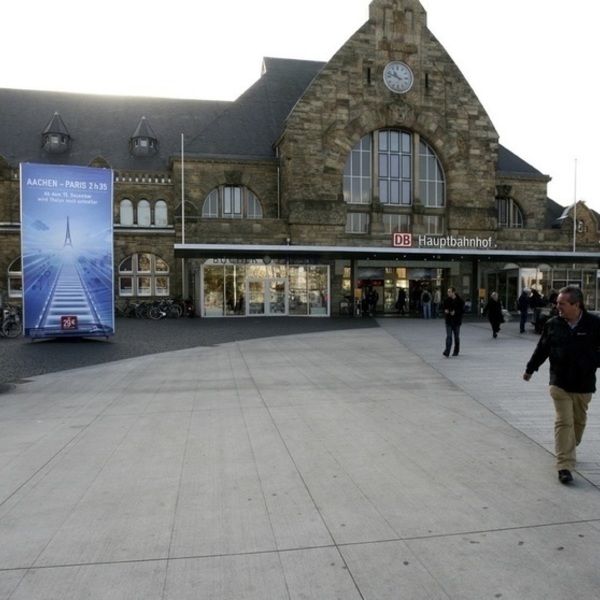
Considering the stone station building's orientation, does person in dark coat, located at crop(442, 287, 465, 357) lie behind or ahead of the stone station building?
ahead

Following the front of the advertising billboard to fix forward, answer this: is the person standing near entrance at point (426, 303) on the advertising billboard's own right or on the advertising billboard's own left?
on the advertising billboard's own left

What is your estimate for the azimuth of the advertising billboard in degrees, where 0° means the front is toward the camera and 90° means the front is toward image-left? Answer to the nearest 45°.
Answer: approximately 0°

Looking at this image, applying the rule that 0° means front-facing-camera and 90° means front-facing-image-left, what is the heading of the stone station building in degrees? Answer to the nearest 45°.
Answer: approximately 0°

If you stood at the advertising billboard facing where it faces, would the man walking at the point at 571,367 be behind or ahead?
ahead

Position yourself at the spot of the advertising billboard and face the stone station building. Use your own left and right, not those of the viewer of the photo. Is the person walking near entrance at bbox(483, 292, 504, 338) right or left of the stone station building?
right

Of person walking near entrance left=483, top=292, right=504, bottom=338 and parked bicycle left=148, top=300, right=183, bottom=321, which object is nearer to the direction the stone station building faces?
the person walking near entrance

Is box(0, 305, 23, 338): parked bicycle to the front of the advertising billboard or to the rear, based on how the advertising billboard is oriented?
to the rear

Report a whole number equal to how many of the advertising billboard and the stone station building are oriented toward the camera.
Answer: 2
